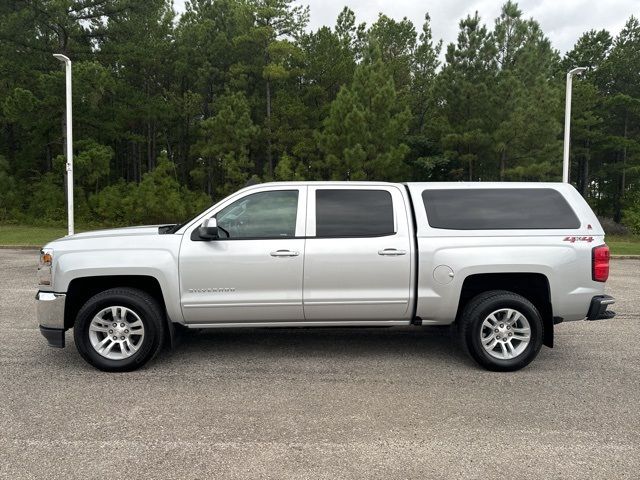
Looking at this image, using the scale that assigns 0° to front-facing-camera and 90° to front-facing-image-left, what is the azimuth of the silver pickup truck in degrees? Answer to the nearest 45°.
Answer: approximately 90°
